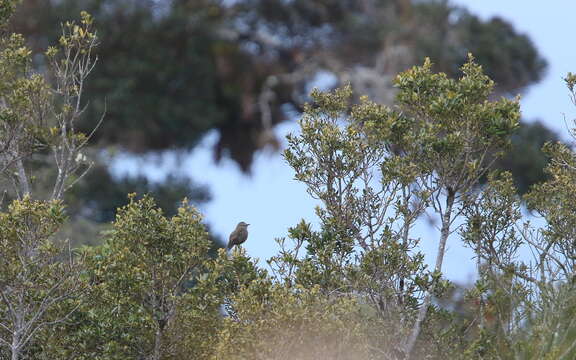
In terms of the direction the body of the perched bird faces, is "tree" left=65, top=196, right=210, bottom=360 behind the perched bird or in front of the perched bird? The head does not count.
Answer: behind

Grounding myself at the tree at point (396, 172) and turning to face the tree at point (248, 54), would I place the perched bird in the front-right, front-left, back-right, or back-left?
front-left

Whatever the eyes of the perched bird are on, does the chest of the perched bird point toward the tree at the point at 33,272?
no

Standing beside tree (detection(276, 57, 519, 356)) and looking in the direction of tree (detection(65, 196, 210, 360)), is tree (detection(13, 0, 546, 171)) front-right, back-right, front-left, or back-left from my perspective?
front-right

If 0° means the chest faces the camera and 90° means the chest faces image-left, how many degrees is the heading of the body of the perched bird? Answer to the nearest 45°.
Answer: approximately 270°
